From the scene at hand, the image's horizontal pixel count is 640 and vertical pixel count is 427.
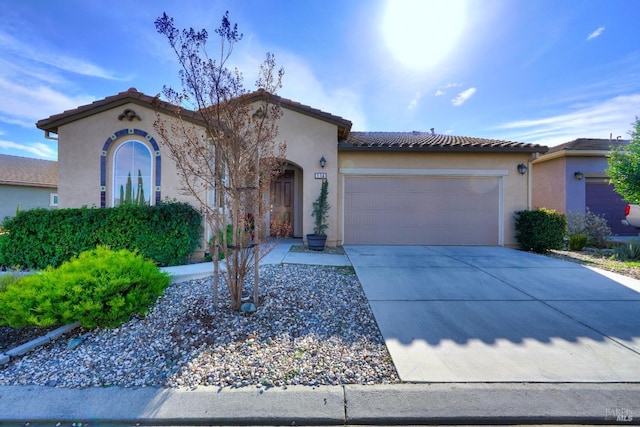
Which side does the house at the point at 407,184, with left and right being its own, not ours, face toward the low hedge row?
right

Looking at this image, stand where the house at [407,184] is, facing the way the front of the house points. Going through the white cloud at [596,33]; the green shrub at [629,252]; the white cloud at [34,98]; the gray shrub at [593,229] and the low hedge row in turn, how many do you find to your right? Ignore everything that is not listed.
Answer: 2

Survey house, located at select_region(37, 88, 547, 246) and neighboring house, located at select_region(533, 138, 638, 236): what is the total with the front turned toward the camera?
2

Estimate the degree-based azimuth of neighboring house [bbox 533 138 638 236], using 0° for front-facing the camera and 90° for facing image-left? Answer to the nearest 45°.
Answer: approximately 0°

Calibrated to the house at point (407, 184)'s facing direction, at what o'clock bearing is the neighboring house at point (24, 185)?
The neighboring house is roughly at 4 o'clock from the house.

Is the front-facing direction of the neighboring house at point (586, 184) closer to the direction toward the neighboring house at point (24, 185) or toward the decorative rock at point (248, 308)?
the decorative rock

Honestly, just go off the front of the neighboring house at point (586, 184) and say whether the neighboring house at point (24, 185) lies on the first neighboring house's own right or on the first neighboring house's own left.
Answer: on the first neighboring house's own right

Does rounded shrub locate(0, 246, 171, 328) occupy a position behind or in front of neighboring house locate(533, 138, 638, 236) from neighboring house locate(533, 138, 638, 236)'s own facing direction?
in front

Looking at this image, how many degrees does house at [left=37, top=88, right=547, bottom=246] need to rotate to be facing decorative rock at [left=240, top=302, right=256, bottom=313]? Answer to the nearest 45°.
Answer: approximately 45° to its right

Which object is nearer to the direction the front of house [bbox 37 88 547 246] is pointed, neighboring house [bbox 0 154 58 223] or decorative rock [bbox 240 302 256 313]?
the decorative rock
